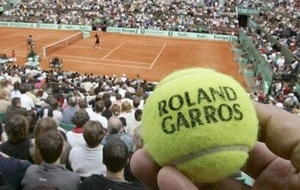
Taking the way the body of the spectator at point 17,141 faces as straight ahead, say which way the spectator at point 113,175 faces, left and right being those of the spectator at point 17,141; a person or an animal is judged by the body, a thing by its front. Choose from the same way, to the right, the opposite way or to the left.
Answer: the same way

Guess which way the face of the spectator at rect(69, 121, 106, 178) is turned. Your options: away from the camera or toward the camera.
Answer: away from the camera

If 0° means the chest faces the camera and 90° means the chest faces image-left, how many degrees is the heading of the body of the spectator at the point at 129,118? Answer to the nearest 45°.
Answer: approximately 180°

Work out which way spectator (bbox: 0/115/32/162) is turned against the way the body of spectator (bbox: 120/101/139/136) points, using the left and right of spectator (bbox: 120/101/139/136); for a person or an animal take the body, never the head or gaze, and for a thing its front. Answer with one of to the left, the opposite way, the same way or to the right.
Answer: the same way

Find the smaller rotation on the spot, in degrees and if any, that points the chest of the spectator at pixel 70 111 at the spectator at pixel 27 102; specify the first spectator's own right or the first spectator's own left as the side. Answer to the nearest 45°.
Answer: approximately 45° to the first spectator's own left

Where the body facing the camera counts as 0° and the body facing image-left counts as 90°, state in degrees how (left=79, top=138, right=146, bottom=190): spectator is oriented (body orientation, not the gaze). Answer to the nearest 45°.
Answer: approximately 180°

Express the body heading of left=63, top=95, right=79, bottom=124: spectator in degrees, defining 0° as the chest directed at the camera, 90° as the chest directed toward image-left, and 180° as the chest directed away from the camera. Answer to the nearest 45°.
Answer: approximately 180°

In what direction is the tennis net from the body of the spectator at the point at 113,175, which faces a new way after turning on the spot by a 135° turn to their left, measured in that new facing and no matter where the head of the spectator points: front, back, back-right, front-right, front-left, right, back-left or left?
back-right

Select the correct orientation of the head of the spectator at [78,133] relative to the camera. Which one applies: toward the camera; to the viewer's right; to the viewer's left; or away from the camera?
away from the camera

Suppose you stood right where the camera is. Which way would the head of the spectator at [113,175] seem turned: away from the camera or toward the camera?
away from the camera

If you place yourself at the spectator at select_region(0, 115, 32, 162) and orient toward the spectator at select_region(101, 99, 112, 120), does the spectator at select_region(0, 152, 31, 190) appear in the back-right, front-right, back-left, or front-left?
back-right

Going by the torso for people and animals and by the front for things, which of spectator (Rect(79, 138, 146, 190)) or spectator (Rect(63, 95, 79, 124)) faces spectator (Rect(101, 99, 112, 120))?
spectator (Rect(79, 138, 146, 190))

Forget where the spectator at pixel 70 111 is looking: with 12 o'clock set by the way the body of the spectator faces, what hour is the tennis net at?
The tennis net is roughly at 12 o'clock from the spectator.

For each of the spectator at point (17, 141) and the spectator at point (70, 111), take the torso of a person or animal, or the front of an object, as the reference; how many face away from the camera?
2

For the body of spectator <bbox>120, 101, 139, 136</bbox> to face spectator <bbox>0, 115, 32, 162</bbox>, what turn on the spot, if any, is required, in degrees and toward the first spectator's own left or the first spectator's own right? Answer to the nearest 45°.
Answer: approximately 135° to the first spectator's own left

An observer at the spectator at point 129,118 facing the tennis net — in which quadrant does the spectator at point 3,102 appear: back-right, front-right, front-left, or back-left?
front-left

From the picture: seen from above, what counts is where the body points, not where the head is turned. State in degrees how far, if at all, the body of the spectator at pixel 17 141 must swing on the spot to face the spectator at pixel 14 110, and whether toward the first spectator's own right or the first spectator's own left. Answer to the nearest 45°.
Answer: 0° — they already face them

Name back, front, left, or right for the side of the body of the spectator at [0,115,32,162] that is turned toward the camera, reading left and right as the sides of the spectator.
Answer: back

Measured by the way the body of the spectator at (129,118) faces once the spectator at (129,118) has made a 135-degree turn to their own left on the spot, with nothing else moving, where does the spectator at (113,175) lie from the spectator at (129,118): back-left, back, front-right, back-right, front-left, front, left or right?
front-left

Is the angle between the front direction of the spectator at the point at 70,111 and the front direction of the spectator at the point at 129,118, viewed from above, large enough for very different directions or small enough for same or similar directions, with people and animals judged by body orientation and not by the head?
same or similar directions

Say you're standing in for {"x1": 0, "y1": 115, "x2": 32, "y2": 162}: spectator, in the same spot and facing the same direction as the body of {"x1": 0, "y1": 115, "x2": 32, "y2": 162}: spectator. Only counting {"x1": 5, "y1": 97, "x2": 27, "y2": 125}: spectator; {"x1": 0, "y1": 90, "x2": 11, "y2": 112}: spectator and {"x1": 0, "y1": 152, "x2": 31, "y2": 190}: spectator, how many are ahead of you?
2
